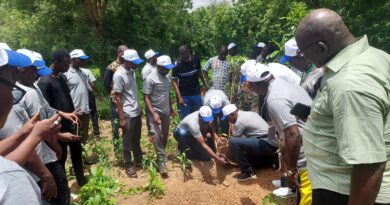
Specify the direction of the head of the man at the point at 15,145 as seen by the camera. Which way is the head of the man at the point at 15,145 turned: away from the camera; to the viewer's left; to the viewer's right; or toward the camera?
to the viewer's right

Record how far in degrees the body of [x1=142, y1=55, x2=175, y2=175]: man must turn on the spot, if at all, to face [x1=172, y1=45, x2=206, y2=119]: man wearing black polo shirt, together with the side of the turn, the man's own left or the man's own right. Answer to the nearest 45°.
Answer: approximately 135° to the man's own left

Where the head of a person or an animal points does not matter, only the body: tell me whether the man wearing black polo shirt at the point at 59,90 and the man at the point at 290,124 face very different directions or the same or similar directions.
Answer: very different directions

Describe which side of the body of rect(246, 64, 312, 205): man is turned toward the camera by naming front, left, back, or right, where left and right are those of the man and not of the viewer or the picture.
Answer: left

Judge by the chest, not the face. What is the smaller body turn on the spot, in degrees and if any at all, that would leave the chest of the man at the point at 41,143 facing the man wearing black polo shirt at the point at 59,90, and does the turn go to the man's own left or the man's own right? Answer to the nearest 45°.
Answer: approximately 90° to the man's own left

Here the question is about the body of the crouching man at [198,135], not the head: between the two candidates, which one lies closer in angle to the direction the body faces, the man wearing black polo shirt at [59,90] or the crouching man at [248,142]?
the crouching man

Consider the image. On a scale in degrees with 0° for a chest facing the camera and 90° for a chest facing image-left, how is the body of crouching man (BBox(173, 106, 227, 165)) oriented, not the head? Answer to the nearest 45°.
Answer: approximately 315°

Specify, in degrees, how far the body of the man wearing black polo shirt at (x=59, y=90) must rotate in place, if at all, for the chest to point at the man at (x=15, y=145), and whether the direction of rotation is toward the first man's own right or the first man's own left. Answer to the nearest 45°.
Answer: approximately 45° to the first man's own right

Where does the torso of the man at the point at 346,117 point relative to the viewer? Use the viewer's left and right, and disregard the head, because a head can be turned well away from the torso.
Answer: facing to the left of the viewer

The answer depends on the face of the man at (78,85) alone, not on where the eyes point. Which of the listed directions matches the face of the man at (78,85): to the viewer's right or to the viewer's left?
to the viewer's right
